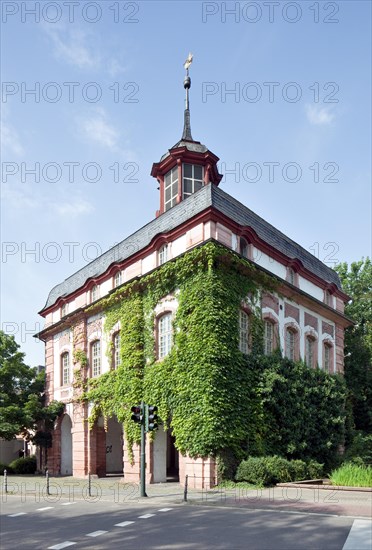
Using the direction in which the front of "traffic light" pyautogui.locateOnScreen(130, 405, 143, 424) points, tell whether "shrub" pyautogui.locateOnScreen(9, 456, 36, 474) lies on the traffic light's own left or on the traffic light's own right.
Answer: on the traffic light's own right

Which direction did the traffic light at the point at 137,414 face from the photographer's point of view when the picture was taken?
facing the viewer and to the left of the viewer

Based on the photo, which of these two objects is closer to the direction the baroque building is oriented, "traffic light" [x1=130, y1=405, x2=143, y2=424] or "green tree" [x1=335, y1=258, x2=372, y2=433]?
the traffic light

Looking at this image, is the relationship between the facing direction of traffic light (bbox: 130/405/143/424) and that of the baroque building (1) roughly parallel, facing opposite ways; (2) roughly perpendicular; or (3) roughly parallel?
roughly parallel

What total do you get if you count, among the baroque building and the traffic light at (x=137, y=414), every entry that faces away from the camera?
0

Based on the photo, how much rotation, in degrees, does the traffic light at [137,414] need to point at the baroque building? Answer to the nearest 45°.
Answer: approximately 135° to its right
